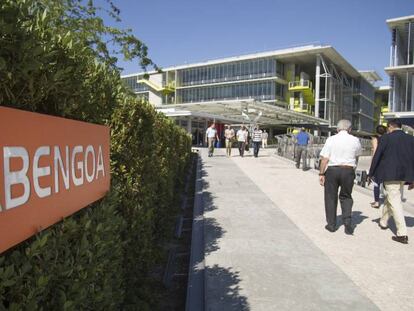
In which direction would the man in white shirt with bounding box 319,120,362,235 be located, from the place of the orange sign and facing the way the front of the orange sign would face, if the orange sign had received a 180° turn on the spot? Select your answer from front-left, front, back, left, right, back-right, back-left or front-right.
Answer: right

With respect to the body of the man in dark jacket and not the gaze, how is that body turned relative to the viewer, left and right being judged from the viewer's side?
facing away from the viewer and to the left of the viewer

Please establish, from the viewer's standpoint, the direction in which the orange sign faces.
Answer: facing the viewer and to the right of the viewer

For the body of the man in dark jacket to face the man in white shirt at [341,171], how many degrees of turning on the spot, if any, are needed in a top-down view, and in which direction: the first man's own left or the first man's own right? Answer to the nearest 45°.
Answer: approximately 45° to the first man's own left

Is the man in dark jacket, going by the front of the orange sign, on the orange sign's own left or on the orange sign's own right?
on the orange sign's own left

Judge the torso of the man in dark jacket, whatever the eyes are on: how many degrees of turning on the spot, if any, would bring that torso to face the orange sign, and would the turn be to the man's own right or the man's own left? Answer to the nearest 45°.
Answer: approximately 135° to the man's own left

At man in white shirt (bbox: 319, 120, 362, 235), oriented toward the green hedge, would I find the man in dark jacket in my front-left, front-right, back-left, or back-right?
back-left
